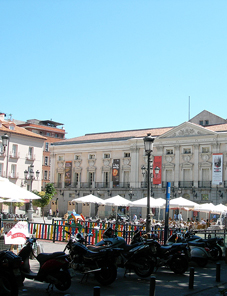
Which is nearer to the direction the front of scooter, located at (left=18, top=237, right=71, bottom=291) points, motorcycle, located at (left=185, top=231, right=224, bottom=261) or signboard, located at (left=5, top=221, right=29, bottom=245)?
the signboard

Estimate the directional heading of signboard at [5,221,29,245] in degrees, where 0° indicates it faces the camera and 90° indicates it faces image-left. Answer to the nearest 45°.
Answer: approximately 0°

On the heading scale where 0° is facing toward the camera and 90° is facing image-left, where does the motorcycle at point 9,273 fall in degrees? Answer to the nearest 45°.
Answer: approximately 135°

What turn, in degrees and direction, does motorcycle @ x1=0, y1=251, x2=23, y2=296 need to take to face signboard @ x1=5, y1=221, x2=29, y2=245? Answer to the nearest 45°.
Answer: approximately 45° to its right

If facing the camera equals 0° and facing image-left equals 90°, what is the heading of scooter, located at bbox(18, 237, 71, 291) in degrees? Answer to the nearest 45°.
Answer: approximately 135°
